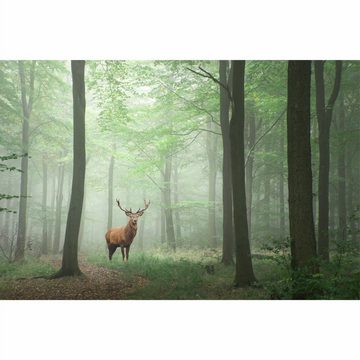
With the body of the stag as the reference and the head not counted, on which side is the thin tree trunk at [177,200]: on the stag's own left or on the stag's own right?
on the stag's own left

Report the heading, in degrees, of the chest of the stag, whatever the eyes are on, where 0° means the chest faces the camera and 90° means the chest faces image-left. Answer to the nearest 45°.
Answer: approximately 315°

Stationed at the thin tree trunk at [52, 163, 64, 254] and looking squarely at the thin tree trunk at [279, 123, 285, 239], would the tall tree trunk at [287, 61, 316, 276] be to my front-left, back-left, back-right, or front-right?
front-right

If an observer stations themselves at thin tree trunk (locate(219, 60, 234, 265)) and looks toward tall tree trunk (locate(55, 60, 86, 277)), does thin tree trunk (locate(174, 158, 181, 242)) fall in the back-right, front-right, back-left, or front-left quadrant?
back-right

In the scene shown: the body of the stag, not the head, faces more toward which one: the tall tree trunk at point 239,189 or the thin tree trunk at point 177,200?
the tall tree trunk

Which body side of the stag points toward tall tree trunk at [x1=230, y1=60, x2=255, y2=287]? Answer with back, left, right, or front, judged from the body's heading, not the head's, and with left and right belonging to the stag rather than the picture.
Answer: front

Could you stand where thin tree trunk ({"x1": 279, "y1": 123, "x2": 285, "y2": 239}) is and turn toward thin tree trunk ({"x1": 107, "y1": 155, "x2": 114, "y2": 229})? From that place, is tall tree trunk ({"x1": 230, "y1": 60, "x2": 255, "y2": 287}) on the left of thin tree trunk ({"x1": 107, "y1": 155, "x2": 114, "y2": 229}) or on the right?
left

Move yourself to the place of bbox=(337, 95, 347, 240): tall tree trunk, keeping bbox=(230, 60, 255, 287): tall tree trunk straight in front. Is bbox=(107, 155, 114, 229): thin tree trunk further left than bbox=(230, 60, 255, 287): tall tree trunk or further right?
right
